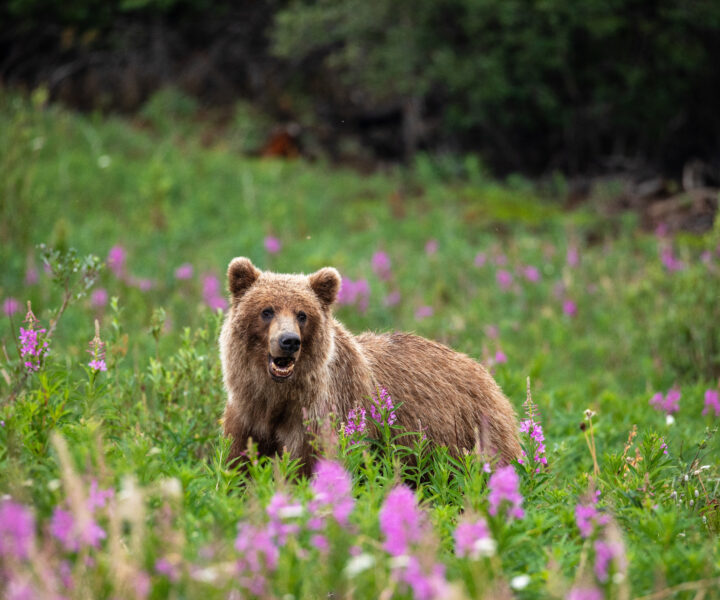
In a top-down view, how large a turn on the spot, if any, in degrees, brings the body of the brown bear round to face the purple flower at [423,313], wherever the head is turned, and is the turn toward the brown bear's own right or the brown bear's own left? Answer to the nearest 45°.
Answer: approximately 135° to the brown bear's own right

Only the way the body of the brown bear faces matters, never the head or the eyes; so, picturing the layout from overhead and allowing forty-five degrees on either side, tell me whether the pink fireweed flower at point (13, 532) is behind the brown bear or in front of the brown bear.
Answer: in front

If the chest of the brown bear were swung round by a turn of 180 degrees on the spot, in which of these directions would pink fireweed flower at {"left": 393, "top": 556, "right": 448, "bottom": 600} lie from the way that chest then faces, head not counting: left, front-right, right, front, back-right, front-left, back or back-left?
back-right

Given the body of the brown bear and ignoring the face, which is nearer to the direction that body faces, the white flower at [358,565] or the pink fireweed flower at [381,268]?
the white flower

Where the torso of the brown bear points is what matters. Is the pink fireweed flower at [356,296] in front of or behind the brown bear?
behind

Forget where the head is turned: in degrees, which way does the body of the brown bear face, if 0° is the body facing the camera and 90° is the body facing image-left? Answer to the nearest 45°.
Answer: approximately 45°

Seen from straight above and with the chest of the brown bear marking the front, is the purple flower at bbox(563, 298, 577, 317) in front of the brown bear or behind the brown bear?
behind

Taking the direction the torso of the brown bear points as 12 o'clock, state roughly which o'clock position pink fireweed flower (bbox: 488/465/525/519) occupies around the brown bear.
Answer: The pink fireweed flower is roughly at 10 o'clock from the brown bear.

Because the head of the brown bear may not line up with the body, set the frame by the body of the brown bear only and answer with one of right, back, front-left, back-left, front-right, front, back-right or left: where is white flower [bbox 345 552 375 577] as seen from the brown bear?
front-left

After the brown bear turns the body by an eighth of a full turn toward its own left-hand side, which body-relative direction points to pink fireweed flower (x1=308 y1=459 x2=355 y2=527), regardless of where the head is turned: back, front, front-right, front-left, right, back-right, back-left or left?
front

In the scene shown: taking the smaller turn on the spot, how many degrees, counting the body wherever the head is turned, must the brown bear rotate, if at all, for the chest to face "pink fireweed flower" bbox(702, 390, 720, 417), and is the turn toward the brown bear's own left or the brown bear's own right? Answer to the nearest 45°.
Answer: approximately 180°

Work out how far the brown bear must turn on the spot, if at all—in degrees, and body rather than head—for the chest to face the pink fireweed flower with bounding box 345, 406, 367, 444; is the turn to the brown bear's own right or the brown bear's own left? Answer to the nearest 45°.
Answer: approximately 45° to the brown bear's own left

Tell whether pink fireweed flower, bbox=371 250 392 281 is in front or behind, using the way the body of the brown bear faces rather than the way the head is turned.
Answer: behind

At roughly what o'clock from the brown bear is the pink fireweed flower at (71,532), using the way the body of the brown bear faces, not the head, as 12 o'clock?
The pink fireweed flower is roughly at 11 o'clock from the brown bear.

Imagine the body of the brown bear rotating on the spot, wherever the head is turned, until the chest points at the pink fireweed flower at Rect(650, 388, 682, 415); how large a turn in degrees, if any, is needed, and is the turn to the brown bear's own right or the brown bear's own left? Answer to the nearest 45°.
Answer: approximately 180°
